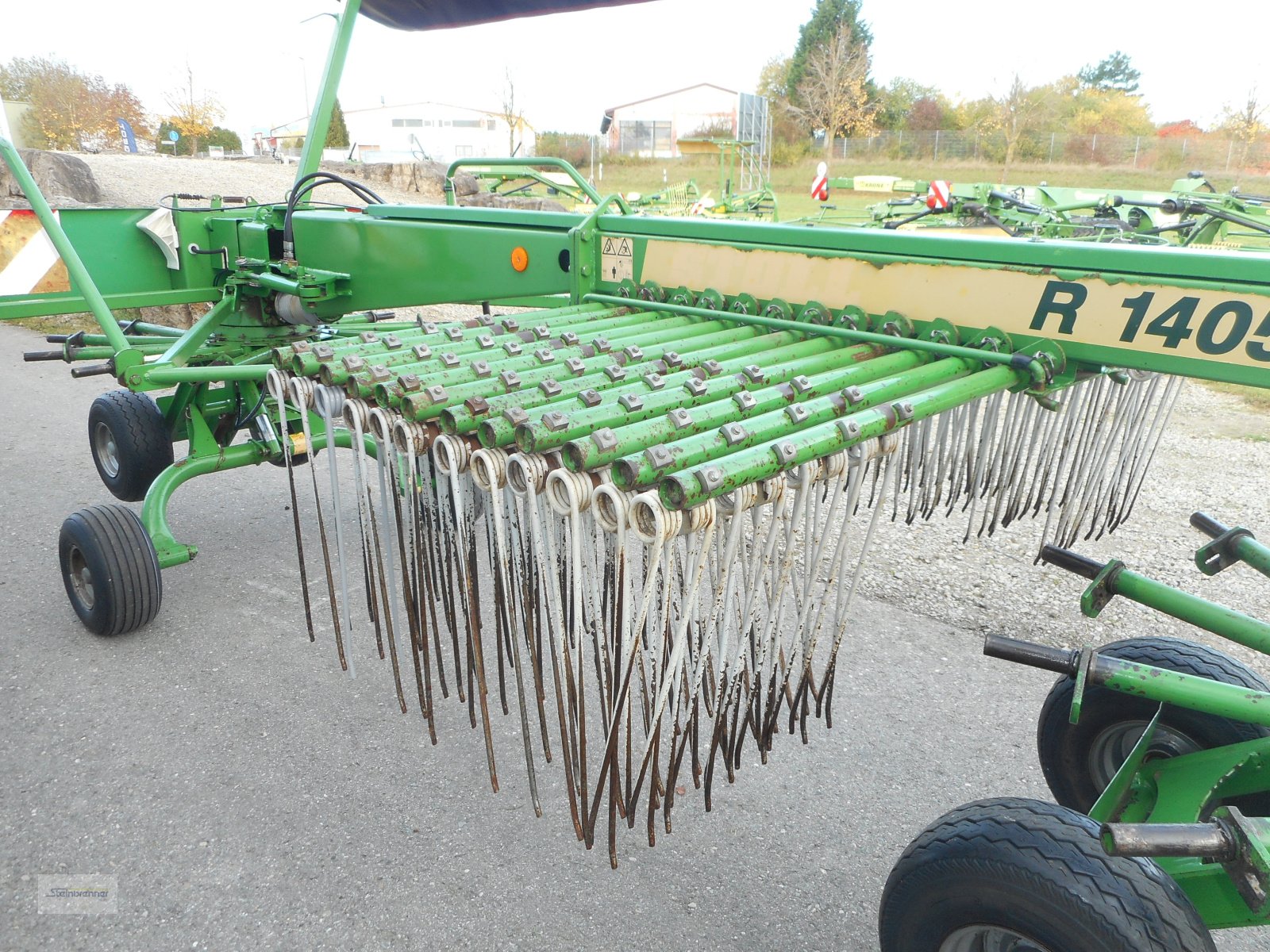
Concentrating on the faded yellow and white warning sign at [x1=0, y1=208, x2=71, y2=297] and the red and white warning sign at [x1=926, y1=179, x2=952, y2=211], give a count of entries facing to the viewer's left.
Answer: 0

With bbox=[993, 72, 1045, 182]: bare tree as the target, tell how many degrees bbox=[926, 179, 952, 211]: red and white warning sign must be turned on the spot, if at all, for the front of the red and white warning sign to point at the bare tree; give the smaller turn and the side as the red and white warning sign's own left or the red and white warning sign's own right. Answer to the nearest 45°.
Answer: approximately 180°

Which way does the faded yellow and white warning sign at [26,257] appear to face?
toward the camera

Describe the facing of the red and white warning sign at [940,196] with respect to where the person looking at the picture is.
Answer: facing the viewer

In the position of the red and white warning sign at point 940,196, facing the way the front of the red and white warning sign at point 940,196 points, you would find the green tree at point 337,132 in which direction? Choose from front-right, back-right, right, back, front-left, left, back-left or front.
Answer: back-right

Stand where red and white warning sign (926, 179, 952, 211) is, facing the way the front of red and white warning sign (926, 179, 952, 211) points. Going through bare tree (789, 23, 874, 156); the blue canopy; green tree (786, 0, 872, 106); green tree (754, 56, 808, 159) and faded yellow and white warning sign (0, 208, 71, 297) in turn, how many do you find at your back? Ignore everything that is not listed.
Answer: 3
